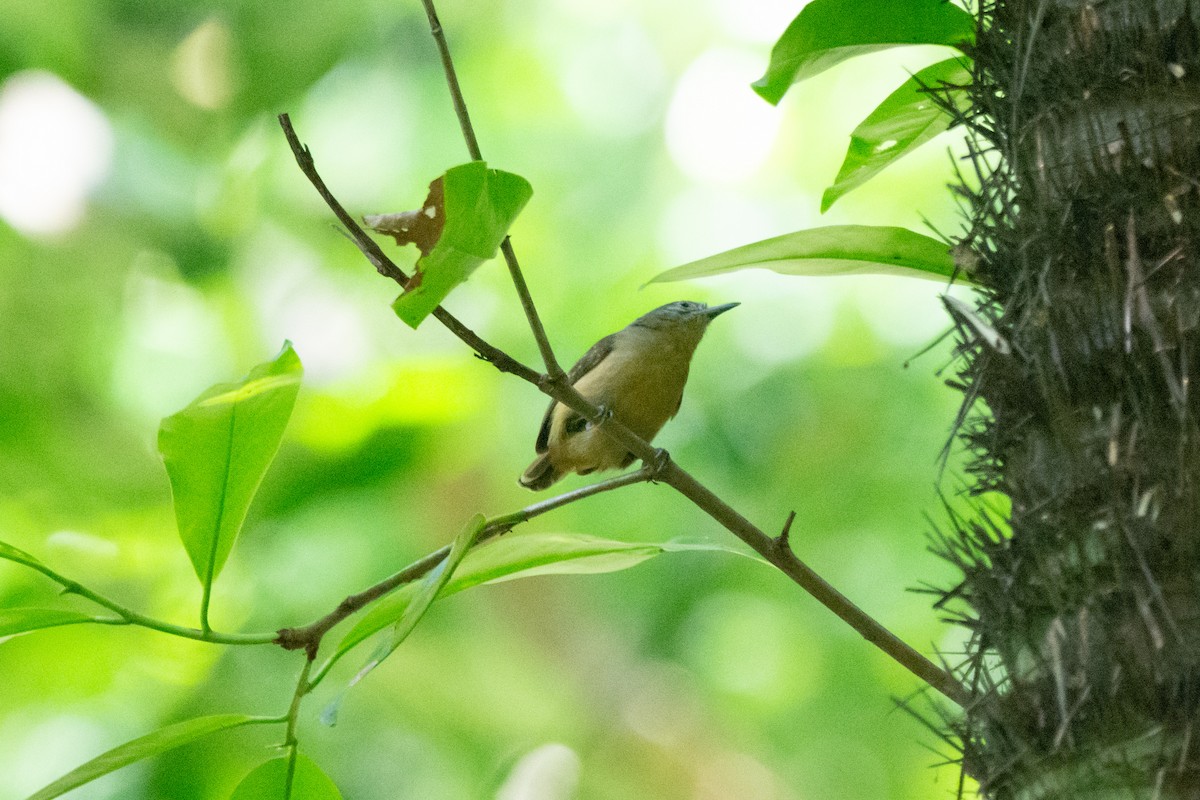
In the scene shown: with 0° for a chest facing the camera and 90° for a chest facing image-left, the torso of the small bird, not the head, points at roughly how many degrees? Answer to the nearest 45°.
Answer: approximately 270°

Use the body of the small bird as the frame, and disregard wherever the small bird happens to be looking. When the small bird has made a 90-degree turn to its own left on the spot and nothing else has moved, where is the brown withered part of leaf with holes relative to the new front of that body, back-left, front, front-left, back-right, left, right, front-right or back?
back

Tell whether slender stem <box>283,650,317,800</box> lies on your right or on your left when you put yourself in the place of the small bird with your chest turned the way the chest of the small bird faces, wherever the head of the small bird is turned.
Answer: on your right

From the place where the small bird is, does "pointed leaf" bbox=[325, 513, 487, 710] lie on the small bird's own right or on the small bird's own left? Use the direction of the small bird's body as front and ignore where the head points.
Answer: on the small bird's own right

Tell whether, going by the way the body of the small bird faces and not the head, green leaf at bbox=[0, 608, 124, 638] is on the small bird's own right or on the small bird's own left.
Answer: on the small bird's own right

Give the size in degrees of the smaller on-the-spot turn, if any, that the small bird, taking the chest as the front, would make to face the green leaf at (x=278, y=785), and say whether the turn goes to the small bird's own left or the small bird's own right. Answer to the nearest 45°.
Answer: approximately 90° to the small bird's own right
